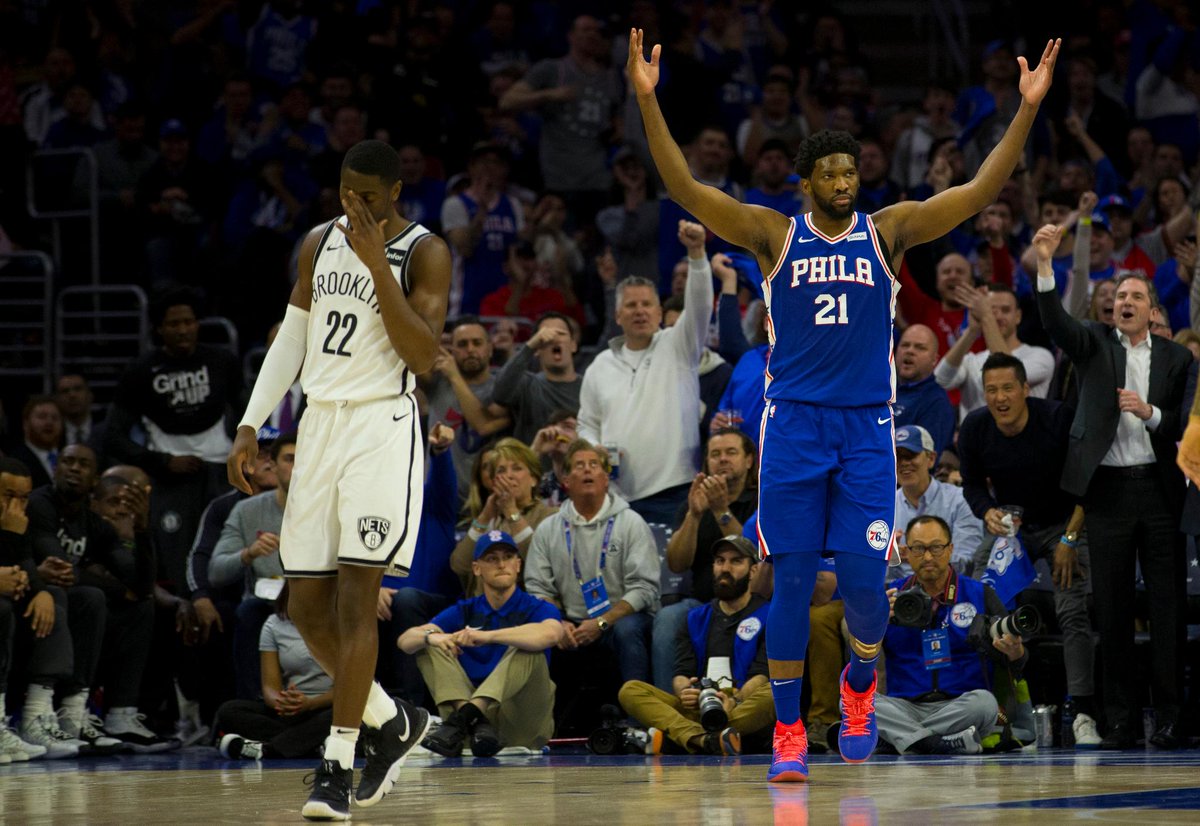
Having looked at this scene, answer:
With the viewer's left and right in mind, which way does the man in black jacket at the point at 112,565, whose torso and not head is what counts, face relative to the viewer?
facing the viewer and to the right of the viewer

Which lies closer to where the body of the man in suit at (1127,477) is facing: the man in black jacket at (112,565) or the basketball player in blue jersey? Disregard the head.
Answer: the basketball player in blue jersey

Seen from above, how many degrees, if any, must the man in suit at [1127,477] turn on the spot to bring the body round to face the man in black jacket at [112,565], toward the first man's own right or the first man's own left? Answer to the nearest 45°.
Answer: approximately 90° to the first man's own right

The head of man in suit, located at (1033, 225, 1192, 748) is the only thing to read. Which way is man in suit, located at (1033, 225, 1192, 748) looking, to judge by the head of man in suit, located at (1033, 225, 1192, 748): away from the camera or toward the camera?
toward the camera

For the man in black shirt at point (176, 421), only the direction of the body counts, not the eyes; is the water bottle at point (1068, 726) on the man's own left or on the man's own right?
on the man's own left

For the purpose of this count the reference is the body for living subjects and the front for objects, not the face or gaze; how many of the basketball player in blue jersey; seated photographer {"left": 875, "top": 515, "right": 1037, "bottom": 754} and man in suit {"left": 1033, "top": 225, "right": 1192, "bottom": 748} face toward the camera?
3

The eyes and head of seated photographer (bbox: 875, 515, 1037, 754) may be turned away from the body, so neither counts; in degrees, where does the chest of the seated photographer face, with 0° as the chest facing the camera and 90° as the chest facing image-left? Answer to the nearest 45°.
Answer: approximately 0°

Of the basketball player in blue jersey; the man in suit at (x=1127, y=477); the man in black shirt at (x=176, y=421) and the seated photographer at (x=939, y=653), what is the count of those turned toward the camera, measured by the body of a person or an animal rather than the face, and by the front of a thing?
4

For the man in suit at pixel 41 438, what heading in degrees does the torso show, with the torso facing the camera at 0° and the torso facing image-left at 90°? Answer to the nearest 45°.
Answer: approximately 315°

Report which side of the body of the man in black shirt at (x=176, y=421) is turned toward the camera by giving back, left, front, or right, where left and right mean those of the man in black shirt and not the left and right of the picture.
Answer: front

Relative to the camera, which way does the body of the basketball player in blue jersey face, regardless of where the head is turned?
toward the camera

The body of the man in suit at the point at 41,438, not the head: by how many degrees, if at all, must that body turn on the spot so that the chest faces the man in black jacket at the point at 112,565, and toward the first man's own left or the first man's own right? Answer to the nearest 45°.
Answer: approximately 45° to the first man's own right

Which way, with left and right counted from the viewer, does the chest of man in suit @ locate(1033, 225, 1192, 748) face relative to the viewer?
facing the viewer
